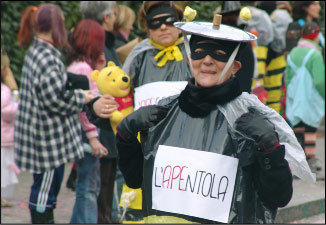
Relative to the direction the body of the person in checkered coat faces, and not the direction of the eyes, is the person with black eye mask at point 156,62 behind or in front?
in front

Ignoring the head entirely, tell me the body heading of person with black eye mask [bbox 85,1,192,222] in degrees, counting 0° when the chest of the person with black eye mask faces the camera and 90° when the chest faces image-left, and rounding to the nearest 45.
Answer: approximately 0°

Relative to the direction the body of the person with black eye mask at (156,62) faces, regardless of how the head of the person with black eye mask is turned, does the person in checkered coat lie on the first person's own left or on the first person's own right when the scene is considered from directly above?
on the first person's own right
